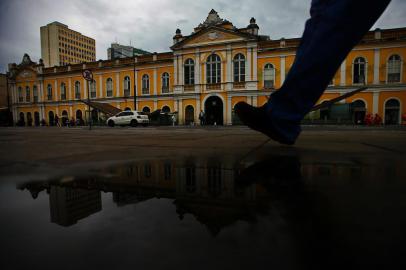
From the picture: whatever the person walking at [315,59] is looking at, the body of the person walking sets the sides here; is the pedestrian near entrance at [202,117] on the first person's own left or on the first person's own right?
on the first person's own right

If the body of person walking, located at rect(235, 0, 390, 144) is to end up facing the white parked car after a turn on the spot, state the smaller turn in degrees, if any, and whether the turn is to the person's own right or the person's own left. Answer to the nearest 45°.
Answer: approximately 45° to the person's own right

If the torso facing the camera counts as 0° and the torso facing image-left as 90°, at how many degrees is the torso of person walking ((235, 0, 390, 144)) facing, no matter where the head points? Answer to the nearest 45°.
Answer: approximately 90°

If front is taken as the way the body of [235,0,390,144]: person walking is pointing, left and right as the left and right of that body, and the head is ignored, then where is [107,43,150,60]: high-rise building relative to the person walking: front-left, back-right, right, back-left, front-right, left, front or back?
front-right
